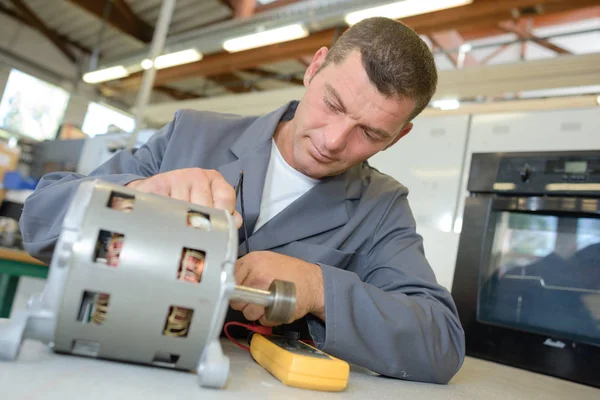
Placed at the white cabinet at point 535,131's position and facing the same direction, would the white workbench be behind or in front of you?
in front

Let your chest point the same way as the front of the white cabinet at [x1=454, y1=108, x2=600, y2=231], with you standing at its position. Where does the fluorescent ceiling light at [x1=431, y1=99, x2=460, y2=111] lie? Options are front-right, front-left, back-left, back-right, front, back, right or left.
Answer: back-right

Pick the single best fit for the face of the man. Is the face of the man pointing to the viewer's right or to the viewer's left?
to the viewer's left

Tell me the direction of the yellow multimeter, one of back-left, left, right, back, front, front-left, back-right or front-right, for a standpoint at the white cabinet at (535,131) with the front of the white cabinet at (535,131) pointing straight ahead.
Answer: front

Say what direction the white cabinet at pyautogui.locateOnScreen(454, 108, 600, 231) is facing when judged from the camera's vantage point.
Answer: facing the viewer

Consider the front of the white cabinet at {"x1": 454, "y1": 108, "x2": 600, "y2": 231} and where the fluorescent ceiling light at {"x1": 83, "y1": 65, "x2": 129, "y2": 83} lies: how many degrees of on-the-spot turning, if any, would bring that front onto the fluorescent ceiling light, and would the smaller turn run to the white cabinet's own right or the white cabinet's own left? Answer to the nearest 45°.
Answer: approximately 90° to the white cabinet's own right

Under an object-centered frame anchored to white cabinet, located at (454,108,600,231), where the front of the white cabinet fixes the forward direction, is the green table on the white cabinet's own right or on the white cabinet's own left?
on the white cabinet's own right

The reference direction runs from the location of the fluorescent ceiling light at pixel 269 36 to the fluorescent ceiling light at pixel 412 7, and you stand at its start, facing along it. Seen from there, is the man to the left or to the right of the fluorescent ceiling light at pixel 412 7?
right

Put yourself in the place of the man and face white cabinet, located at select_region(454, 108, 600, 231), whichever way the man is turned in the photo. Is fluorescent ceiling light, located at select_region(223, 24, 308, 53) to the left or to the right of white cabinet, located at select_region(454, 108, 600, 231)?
left

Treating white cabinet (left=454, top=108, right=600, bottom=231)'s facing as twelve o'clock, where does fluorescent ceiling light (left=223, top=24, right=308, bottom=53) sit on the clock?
The fluorescent ceiling light is roughly at 4 o'clock from the white cabinet.

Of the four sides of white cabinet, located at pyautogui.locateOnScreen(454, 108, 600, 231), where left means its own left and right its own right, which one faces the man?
front

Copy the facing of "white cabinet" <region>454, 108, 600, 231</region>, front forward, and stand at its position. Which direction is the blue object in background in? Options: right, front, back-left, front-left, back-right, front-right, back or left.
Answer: right

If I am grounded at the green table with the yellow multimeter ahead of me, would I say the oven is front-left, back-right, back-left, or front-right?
front-left
